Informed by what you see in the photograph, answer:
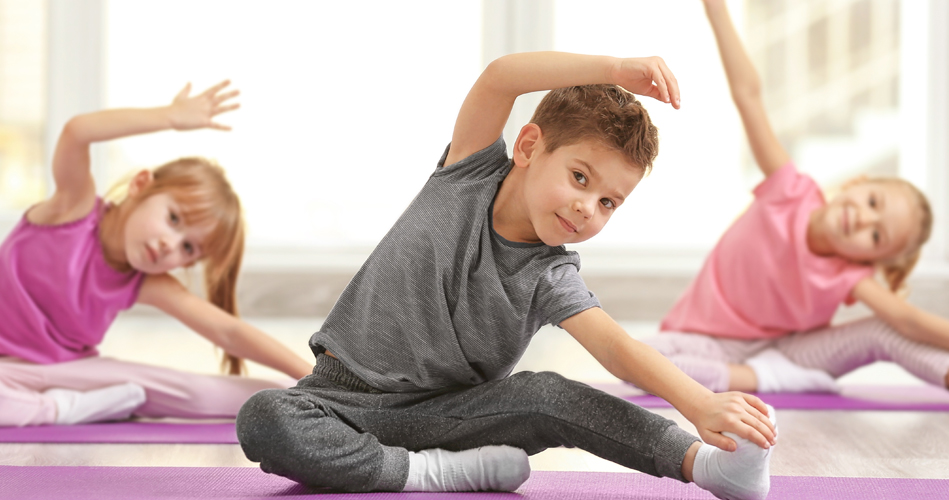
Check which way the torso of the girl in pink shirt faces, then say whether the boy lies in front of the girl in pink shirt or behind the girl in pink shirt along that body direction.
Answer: in front

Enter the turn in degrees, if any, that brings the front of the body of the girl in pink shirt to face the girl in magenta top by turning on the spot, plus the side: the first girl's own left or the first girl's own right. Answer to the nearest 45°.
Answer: approximately 45° to the first girl's own right

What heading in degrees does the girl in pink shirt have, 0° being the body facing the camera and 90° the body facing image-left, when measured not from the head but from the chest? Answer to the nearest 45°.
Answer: approximately 0°

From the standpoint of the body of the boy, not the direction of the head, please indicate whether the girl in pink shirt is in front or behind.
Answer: behind

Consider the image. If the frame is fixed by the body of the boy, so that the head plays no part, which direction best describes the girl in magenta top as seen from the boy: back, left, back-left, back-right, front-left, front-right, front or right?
back-right

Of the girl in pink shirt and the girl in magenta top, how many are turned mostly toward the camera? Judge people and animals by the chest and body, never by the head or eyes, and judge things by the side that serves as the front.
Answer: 2

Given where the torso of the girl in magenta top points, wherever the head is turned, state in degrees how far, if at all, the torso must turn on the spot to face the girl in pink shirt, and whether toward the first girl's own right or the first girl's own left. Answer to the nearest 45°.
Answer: approximately 90° to the first girl's own left

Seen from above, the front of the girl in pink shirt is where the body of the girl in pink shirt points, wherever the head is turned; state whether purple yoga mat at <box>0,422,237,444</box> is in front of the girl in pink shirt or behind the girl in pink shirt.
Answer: in front
